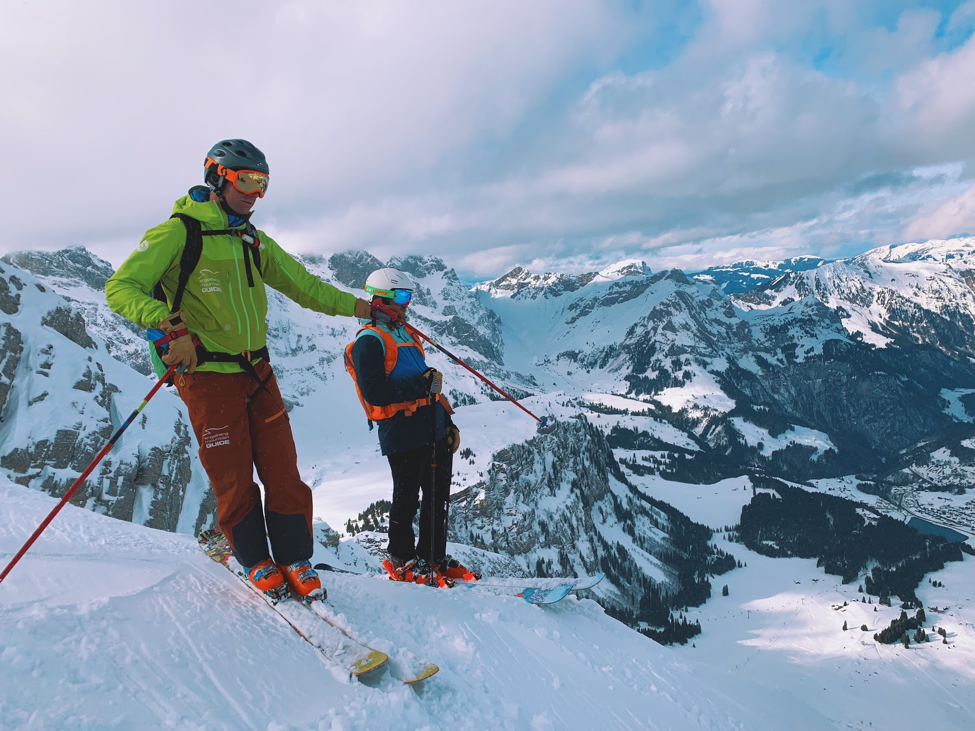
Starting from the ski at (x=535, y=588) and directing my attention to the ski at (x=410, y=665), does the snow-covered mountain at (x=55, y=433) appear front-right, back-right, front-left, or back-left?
back-right

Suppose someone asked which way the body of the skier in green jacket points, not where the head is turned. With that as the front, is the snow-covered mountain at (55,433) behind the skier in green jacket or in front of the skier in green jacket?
behind

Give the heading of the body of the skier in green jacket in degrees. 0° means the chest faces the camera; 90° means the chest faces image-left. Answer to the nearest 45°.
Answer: approximately 315°

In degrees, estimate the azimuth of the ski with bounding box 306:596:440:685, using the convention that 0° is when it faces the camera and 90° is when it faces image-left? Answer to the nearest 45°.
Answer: approximately 315°

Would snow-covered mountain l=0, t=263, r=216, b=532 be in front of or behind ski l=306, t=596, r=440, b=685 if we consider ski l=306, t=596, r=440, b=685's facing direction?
behind
